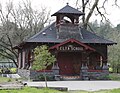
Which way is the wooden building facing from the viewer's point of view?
toward the camera
